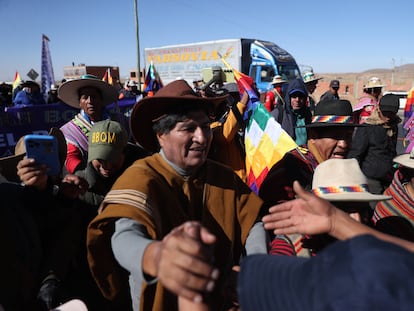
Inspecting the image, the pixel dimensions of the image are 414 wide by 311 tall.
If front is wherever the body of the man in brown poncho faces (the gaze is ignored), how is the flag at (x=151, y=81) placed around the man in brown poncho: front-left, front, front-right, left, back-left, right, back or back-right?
back-left

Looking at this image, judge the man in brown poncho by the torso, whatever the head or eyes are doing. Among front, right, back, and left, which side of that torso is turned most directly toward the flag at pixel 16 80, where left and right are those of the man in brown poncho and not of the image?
back

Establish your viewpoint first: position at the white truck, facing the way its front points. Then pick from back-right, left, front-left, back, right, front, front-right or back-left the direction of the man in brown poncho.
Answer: front-right

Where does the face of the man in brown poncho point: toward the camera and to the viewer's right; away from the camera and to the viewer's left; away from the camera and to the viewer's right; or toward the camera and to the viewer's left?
toward the camera and to the viewer's right

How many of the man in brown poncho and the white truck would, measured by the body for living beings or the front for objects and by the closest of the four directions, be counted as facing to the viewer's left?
0

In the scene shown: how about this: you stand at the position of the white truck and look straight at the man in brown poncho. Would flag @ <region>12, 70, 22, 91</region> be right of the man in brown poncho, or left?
right

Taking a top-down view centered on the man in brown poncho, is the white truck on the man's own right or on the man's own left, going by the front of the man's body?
on the man's own left

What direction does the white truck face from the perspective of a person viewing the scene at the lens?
facing the viewer and to the right of the viewer
